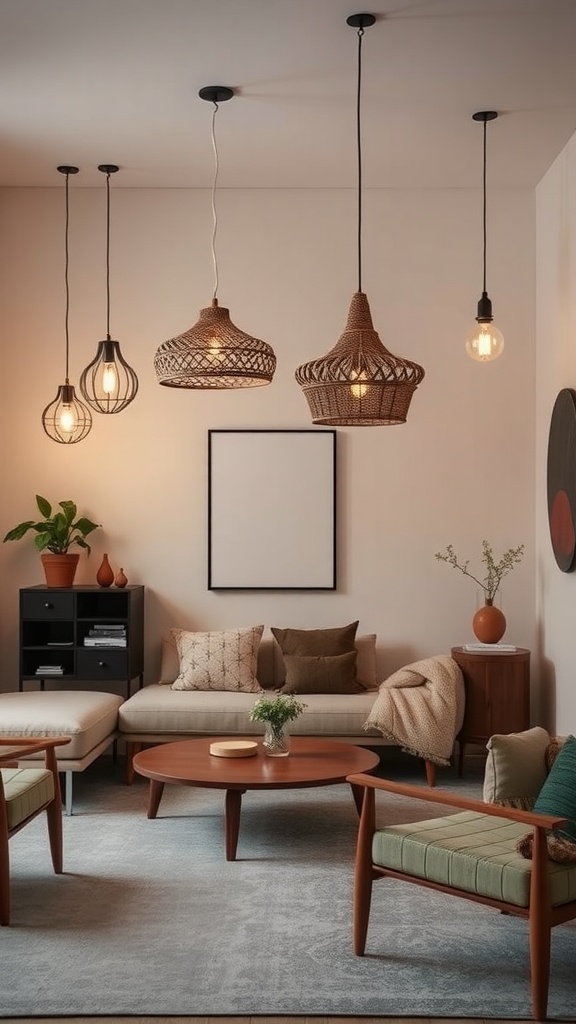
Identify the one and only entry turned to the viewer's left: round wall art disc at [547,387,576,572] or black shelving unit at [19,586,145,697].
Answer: the round wall art disc

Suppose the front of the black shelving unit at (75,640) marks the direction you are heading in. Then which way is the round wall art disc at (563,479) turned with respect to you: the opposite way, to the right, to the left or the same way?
to the right

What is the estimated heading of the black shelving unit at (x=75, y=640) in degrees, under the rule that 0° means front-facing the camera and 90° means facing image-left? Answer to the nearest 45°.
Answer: approximately 0°

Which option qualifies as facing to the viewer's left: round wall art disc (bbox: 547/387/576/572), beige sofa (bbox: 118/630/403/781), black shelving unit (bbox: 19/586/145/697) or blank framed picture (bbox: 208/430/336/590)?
the round wall art disc

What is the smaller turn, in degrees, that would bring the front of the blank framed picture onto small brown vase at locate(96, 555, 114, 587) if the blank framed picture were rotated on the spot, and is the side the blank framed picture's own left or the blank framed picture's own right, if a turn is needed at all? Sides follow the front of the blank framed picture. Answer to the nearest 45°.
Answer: approximately 90° to the blank framed picture's own right

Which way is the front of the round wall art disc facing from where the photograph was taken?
facing to the left of the viewer

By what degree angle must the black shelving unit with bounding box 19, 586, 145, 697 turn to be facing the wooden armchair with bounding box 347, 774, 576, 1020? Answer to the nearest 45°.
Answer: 0° — it already faces it

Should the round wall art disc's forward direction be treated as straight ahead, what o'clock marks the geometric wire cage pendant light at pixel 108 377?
The geometric wire cage pendant light is roughly at 12 o'clock from the round wall art disc.
